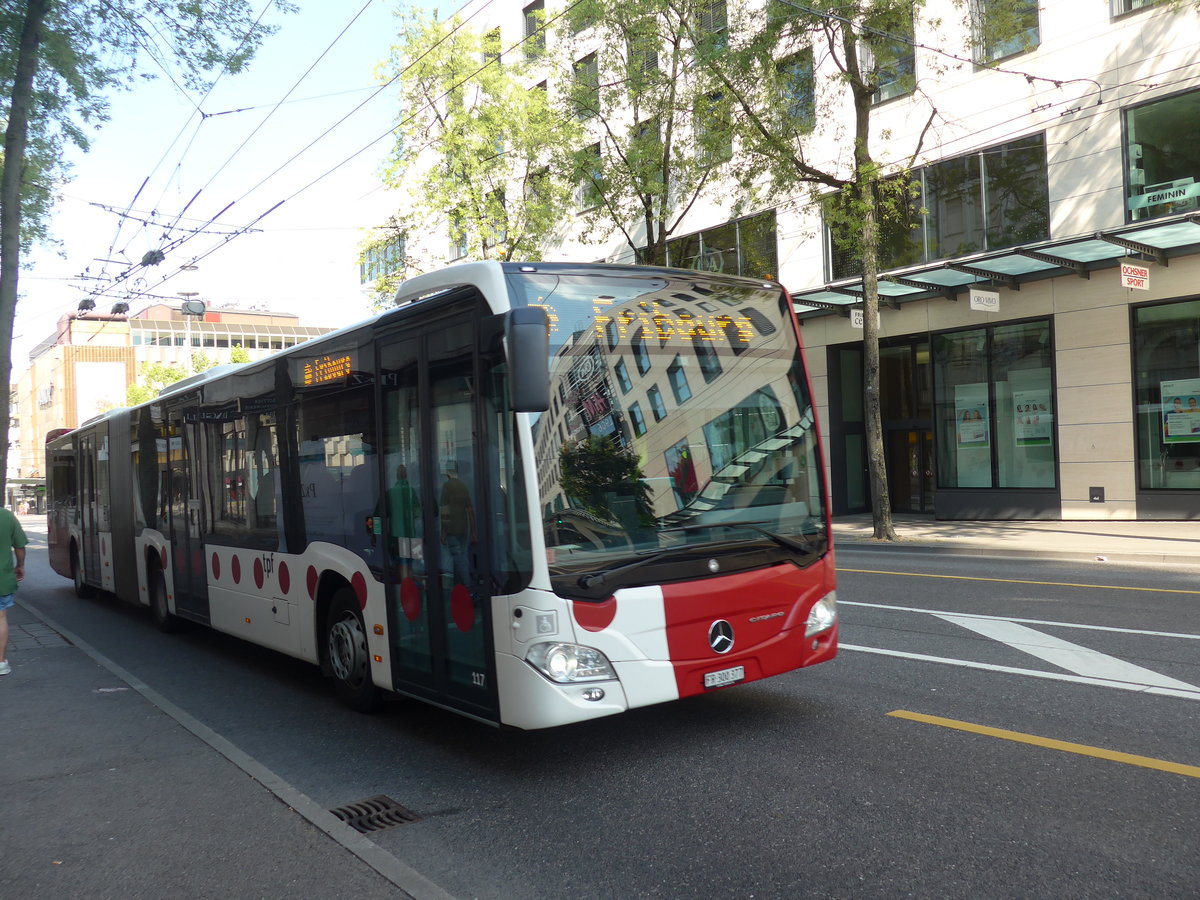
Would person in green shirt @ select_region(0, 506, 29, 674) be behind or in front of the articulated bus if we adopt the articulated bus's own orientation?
behind

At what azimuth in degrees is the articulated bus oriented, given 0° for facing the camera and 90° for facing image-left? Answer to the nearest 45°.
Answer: approximately 315°

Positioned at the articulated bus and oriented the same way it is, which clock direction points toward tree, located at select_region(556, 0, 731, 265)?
The tree is roughly at 8 o'clock from the articulated bus.

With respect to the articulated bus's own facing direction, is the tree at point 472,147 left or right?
on its left
